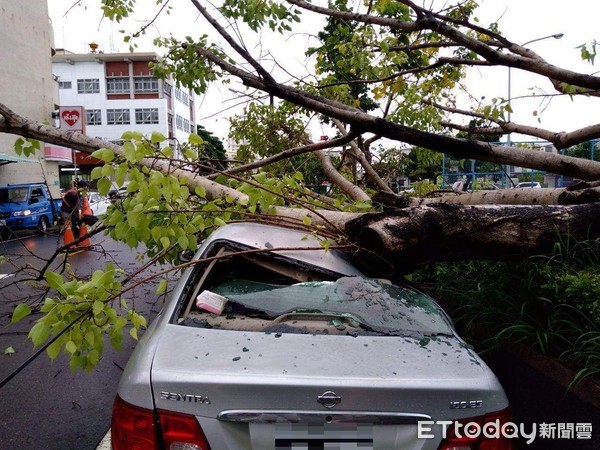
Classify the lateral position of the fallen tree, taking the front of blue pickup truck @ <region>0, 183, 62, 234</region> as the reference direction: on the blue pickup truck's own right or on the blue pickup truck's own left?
on the blue pickup truck's own left

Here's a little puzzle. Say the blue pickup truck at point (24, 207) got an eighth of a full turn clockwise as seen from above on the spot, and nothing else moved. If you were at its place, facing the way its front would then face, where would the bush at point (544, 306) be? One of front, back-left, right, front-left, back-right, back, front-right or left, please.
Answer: left

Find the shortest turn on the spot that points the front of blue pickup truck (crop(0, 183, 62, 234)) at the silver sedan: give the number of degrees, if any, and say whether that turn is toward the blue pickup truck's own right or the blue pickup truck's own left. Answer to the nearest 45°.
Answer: approximately 45° to the blue pickup truck's own left

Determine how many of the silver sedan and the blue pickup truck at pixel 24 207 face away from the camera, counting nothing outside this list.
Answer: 1

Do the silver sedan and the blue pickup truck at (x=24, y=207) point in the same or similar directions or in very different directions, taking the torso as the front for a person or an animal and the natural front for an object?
very different directions

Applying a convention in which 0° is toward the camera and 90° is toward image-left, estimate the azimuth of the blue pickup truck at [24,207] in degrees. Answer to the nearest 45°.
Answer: approximately 45°

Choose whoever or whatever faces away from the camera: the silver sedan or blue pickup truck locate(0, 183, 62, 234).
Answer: the silver sedan

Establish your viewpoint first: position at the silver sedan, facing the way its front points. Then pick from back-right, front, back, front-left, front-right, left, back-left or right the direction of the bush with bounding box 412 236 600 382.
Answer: front-right

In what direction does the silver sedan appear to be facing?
away from the camera

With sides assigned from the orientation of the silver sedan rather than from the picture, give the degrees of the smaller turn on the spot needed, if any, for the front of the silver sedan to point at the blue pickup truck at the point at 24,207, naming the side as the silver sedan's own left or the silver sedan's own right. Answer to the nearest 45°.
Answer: approximately 45° to the silver sedan's own left
